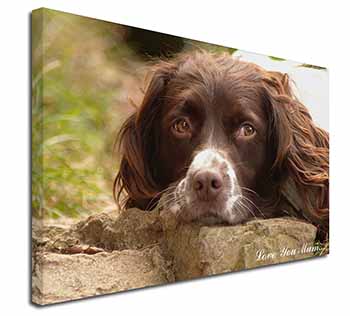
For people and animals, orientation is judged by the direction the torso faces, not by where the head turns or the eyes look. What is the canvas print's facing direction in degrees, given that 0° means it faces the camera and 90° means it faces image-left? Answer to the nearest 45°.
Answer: approximately 315°
